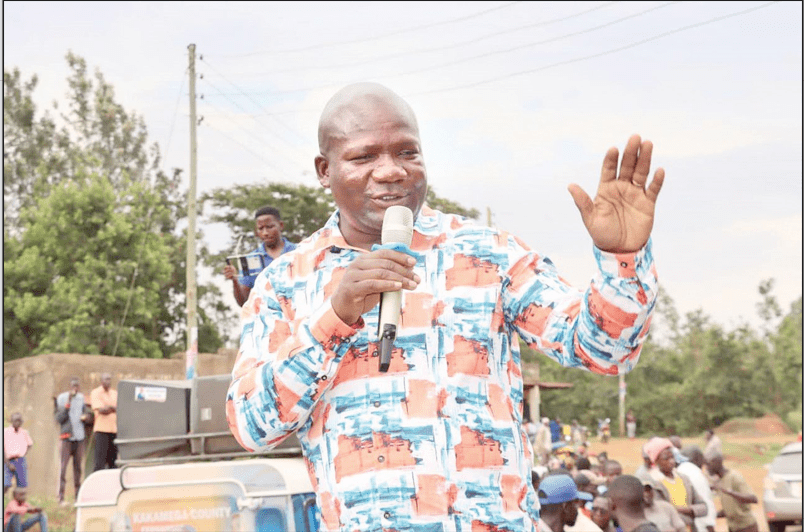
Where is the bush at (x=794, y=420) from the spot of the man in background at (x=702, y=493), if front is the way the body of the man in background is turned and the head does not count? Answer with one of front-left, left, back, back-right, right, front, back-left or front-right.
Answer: right

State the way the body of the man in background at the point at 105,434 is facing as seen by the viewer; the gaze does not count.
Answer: toward the camera

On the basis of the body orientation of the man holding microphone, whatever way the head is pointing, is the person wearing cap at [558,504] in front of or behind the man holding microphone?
behind

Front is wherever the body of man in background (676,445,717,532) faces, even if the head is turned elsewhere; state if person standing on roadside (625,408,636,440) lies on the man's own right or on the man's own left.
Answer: on the man's own right

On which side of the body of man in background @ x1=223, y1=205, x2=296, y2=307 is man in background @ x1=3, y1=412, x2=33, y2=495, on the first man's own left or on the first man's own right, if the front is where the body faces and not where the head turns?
on the first man's own right

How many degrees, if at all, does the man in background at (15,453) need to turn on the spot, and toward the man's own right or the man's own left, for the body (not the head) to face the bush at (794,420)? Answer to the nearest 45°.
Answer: approximately 135° to the man's own left

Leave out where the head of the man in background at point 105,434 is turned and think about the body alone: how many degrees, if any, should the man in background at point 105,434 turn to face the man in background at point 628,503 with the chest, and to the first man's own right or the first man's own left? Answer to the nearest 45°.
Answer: approximately 45° to the first man's own left

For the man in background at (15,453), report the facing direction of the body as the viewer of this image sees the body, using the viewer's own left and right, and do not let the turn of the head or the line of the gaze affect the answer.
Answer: facing the viewer

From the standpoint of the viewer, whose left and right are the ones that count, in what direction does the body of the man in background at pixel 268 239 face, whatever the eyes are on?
facing the viewer and to the left of the viewer

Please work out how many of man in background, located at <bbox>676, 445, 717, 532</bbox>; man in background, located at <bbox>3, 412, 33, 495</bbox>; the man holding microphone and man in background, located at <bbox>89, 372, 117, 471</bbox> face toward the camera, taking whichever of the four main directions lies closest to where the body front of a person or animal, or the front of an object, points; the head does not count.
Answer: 3

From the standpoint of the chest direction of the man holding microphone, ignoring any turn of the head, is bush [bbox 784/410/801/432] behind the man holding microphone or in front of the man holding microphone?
behind
